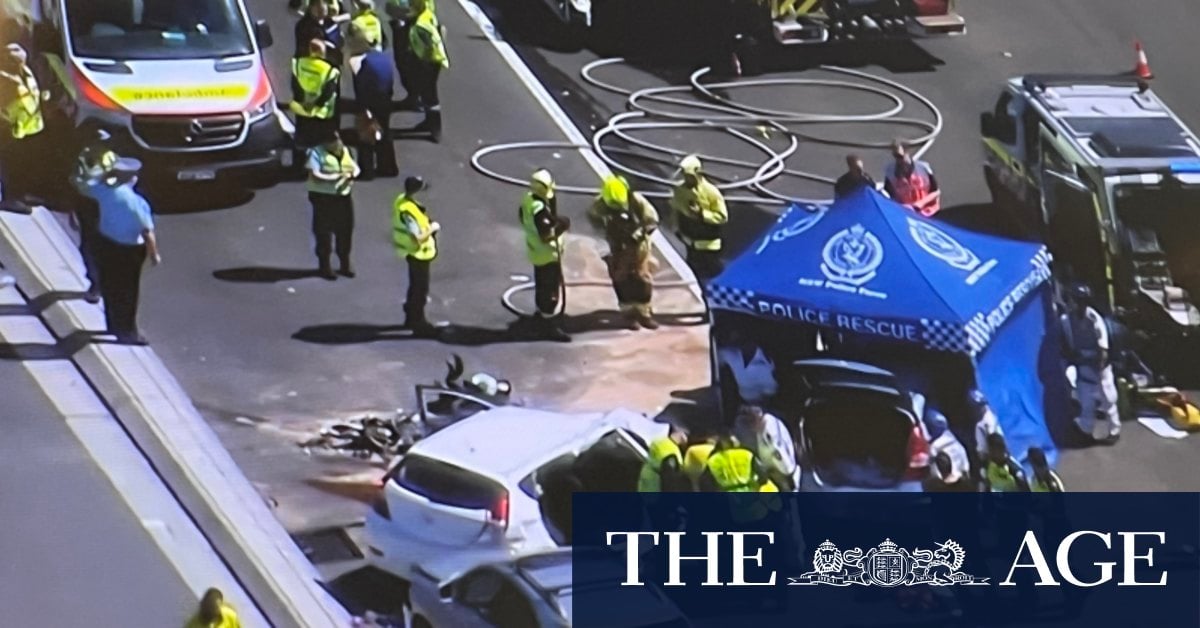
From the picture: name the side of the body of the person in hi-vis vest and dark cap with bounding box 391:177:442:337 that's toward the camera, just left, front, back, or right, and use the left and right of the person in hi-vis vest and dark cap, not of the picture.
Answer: right

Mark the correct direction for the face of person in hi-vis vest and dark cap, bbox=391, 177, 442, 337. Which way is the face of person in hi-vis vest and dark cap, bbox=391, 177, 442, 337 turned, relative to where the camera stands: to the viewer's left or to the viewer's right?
to the viewer's right

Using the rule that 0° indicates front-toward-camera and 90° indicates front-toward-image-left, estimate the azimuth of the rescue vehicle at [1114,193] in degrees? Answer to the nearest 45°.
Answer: approximately 135°

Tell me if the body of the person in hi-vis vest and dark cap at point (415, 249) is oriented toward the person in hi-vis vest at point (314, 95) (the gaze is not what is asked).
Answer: no

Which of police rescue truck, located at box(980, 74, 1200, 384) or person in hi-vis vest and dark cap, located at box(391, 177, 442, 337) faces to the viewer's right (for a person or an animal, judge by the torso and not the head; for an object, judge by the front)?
the person in hi-vis vest and dark cap

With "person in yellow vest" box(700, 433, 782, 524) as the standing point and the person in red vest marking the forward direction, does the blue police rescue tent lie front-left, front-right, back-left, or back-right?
front-right

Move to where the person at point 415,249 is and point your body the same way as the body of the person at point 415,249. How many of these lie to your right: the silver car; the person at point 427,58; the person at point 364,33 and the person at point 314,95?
1

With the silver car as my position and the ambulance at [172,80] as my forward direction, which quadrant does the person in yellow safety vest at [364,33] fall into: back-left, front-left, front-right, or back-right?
front-right

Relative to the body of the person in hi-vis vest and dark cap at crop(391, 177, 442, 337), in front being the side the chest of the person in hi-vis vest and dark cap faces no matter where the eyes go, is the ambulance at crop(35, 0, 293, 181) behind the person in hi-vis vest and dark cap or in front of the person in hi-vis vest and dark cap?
behind

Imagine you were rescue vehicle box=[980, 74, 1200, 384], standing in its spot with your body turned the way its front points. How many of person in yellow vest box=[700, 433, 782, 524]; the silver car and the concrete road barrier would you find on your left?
3

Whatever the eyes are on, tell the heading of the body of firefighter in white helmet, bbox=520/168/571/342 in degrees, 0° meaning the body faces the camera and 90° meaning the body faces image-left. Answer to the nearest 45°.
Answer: approximately 270°

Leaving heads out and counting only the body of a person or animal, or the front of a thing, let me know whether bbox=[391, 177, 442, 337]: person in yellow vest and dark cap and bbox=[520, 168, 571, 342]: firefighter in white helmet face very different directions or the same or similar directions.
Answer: same or similar directions

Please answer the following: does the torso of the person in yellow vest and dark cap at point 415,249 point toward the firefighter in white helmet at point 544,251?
yes
